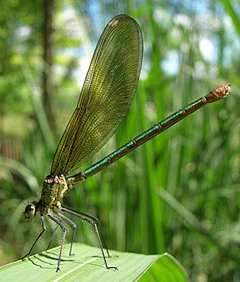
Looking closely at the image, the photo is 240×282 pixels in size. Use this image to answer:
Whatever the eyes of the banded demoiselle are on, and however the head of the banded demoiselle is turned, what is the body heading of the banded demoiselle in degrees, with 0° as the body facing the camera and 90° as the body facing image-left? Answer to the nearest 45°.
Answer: approximately 90°
